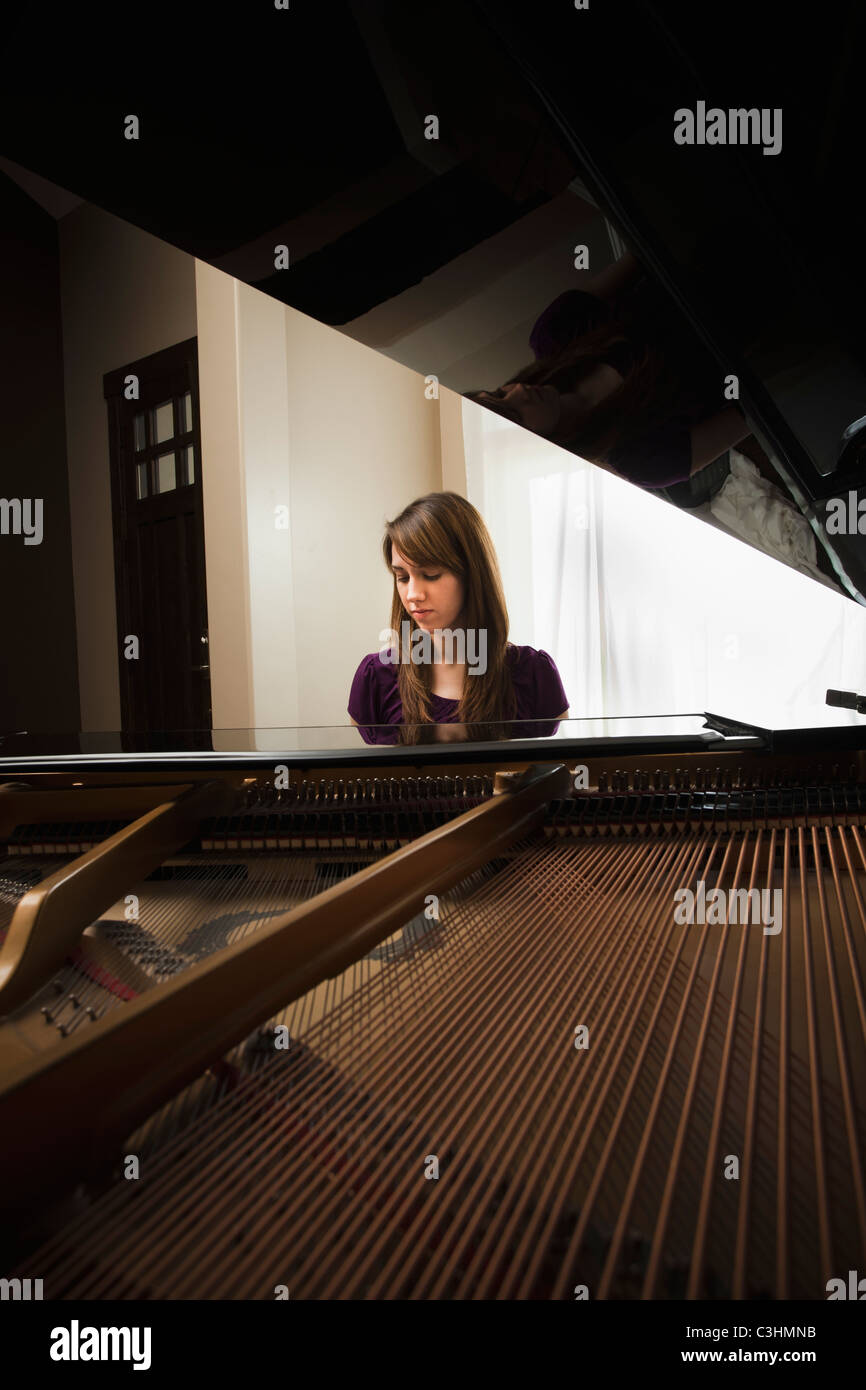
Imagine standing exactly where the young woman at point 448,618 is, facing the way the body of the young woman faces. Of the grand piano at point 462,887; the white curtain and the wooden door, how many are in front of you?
1

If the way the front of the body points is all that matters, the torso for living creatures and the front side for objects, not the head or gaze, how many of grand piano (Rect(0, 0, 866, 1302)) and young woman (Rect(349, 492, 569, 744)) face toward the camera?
1

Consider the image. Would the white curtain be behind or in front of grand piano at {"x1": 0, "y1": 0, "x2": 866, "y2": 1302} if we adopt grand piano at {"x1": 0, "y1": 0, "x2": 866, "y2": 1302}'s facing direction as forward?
in front

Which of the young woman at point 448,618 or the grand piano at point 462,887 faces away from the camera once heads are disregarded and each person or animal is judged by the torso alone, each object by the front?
the grand piano

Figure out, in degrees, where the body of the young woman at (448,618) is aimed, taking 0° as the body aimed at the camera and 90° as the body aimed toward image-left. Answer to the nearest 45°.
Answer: approximately 0°

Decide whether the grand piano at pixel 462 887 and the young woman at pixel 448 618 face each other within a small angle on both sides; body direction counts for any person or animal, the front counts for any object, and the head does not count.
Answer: yes

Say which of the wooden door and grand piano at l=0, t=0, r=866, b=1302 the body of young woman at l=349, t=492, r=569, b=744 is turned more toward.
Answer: the grand piano

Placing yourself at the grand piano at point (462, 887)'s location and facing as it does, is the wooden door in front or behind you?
in front

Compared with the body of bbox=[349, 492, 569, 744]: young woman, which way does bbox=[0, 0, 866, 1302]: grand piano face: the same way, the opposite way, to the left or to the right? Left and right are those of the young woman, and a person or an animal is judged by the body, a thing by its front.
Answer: the opposite way

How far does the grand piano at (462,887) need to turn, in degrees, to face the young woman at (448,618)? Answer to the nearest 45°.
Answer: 0° — it already faces them

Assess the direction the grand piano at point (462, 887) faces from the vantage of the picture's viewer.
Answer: facing away from the viewer

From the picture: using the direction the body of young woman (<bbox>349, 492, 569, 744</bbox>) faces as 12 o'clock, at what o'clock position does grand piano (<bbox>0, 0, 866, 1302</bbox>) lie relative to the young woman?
The grand piano is roughly at 12 o'clock from the young woman.
